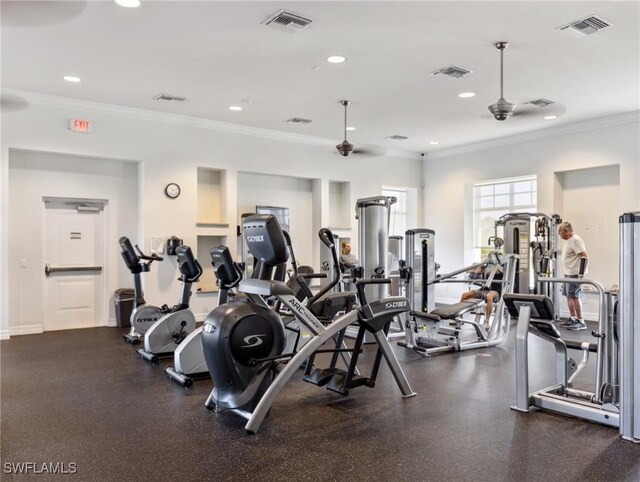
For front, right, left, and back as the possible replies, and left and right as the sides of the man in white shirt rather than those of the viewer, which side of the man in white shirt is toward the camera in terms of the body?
left

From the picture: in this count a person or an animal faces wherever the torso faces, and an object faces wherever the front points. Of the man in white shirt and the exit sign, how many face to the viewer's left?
1

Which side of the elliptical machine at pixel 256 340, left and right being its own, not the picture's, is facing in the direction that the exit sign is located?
right

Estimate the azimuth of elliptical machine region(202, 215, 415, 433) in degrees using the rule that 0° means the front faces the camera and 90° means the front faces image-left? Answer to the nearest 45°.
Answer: approximately 45°
